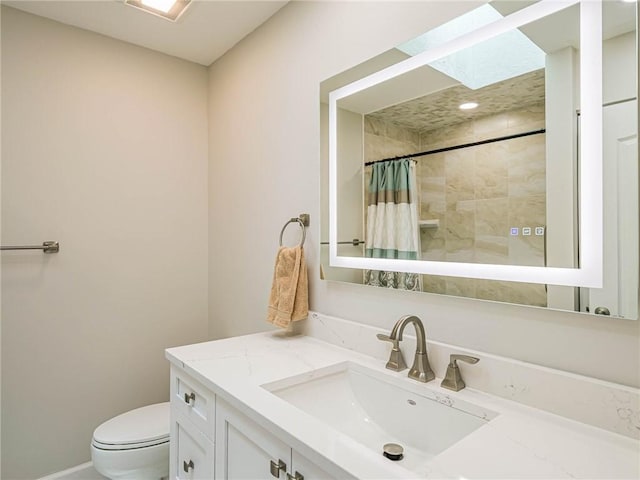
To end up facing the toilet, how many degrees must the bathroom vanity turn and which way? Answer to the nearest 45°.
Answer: approximately 90° to its right

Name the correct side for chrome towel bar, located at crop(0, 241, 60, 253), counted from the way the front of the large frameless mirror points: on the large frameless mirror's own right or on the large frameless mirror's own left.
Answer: on the large frameless mirror's own right

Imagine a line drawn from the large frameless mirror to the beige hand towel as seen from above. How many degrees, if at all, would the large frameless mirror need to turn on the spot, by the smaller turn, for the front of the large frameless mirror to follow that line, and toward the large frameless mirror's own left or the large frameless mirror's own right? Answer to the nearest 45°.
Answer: approximately 45° to the large frameless mirror's own right

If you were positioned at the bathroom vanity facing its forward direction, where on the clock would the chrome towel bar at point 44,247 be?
The chrome towel bar is roughly at 2 o'clock from the bathroom vanity.

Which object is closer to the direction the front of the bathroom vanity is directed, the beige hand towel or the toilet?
the toilet

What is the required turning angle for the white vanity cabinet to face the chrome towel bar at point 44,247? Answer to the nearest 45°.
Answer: approximately 90° to its right

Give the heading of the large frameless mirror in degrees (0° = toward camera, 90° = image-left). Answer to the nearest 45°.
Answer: approximately 45°

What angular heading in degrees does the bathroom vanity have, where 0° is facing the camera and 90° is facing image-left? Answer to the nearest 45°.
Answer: approximately 45°
